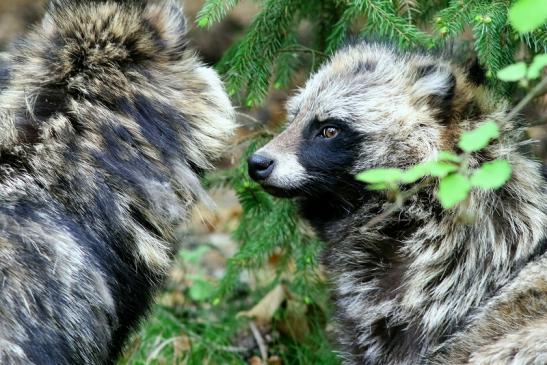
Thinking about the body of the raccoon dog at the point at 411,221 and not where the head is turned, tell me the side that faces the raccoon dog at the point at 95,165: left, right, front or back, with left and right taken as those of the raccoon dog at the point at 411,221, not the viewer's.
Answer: front

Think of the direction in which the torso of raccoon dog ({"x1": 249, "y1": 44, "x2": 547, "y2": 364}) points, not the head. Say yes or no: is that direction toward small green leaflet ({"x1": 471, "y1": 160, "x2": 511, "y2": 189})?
no

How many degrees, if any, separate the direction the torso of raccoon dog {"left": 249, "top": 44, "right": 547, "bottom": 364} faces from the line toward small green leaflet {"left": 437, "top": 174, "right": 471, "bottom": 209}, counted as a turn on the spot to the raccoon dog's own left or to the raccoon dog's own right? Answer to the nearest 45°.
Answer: approximately 90° to the raccoon dog's own left

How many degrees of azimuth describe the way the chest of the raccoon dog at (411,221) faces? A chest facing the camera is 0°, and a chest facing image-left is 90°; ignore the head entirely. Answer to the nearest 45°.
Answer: approximately 90°
